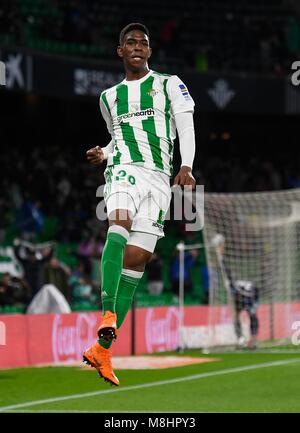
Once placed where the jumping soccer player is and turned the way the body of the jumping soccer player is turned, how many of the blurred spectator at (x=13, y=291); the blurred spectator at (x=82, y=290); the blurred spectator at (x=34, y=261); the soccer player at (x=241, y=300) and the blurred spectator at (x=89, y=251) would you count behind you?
5

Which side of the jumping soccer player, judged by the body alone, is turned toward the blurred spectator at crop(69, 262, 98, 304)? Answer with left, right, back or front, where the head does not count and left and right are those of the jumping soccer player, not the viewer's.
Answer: back

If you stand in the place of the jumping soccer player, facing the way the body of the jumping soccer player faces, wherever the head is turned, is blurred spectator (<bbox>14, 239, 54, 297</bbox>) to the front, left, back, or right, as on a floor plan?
back

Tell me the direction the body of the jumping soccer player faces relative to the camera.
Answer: toward the camera

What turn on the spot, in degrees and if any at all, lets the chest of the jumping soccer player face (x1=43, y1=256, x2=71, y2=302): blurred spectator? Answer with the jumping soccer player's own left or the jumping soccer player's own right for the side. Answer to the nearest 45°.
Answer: approximately 180°

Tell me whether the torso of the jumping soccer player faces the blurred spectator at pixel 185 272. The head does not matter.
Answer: no

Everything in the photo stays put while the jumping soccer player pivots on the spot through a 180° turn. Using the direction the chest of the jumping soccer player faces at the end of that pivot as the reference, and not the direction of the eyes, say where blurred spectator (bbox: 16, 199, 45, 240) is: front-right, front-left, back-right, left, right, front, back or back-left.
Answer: front

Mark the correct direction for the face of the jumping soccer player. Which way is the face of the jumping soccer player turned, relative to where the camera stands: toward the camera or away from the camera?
toward the camera

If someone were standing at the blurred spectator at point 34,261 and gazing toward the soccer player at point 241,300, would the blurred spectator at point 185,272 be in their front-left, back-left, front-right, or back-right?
front-left

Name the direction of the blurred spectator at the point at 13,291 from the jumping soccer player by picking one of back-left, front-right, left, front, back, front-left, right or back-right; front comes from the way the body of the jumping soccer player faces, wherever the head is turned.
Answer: back

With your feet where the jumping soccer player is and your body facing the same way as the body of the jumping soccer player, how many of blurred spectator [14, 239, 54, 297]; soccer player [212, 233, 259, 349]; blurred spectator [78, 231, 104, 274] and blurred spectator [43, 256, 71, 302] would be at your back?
4

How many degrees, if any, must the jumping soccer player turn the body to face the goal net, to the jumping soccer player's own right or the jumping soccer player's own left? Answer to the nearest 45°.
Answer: approximately 180°

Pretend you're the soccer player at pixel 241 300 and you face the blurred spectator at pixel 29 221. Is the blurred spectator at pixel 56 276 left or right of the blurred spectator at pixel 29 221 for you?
left

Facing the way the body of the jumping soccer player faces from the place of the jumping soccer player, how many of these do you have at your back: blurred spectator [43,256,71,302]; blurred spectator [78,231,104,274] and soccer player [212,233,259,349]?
3

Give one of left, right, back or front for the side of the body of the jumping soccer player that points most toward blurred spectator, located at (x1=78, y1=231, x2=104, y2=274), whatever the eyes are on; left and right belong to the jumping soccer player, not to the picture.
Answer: back

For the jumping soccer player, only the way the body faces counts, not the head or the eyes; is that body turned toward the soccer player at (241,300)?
no
